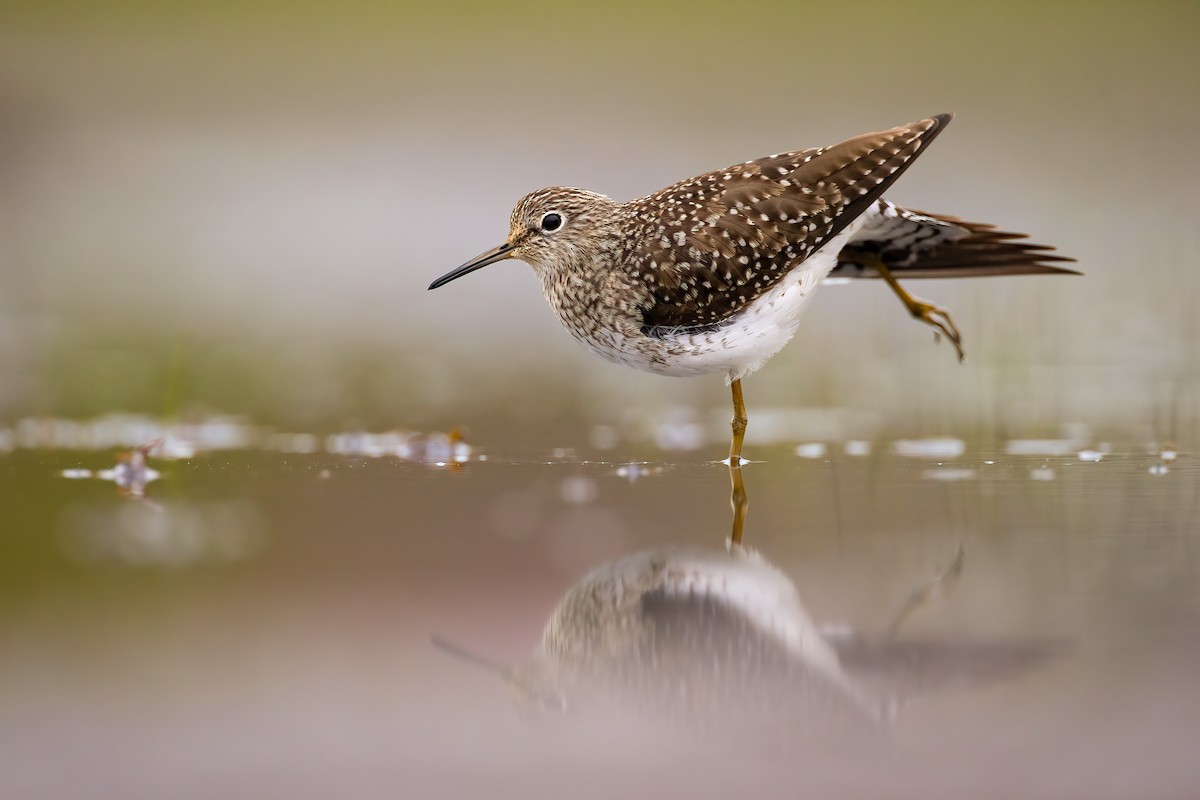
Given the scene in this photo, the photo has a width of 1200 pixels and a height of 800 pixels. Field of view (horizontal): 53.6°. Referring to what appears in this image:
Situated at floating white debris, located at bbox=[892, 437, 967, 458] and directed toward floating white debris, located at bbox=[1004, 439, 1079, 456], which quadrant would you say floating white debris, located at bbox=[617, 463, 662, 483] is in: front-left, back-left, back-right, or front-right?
back-right

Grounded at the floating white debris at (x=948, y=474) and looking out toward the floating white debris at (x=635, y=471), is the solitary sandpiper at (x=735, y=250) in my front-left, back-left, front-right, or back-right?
front-right

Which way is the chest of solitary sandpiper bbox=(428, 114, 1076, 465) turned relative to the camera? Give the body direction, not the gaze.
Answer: to the viewer's left

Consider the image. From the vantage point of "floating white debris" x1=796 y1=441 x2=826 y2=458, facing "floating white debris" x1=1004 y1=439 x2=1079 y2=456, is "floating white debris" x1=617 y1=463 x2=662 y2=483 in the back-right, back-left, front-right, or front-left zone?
back-right

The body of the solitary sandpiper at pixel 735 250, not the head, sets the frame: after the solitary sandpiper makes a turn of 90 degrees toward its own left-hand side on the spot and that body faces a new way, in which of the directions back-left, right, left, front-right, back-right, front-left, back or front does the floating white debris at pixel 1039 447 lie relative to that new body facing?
left

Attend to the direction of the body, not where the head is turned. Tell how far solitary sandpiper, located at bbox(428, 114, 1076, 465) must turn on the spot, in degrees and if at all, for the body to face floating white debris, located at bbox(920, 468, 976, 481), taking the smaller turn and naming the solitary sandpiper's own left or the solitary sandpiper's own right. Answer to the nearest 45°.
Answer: approximately 135° to the solitary sandpiper's own left
